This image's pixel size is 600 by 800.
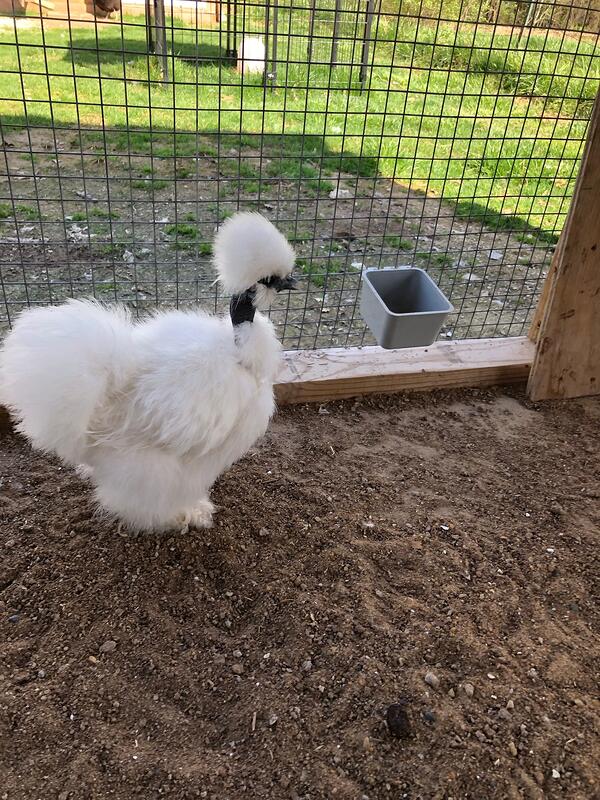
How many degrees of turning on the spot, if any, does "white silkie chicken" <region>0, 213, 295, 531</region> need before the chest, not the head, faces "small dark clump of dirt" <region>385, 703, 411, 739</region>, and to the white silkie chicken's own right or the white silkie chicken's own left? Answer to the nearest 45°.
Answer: approximately 45° to the white silkie chicken's own right

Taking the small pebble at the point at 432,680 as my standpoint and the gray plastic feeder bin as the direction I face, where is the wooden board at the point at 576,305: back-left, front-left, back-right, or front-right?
front-right

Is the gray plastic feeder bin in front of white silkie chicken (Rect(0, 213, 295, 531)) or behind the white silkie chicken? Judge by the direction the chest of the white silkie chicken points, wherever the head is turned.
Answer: in front

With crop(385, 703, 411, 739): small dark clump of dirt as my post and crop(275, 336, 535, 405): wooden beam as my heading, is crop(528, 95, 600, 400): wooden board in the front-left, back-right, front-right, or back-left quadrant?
front-right

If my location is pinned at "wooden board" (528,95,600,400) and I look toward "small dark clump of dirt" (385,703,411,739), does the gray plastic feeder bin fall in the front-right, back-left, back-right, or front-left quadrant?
front-right

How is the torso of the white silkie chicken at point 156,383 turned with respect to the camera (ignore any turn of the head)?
to the viewer's right

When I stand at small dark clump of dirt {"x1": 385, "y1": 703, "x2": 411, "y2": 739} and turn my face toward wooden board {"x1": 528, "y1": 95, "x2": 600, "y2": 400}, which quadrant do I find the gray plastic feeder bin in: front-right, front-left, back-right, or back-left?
front-left

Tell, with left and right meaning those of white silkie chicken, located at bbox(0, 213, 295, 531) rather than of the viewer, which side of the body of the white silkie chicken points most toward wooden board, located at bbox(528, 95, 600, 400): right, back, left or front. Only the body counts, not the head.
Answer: front

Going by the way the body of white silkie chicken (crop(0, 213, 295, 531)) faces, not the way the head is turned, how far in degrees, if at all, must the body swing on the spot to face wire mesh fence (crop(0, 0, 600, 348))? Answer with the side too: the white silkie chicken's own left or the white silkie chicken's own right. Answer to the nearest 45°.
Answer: approximately 90° to the white silkie chicken's own left

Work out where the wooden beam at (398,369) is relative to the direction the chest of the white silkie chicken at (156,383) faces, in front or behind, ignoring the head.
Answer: in front
